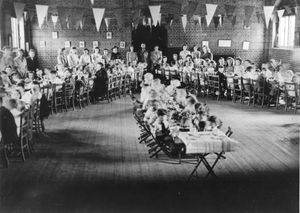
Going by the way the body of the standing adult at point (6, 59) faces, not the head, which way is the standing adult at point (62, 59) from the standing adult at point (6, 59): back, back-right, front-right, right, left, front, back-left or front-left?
left

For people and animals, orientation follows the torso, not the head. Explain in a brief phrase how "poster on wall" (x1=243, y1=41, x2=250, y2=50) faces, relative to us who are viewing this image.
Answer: facing the viewer

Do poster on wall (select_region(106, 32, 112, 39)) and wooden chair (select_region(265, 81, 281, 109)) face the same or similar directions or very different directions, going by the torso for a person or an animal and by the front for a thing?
very different directions

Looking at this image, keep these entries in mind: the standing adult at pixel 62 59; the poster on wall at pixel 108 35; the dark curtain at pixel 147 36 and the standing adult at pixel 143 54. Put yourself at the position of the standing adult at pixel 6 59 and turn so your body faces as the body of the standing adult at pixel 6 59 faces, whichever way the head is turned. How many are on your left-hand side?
4

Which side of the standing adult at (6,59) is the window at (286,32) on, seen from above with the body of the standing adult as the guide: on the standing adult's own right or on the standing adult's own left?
on the standing adult's own left

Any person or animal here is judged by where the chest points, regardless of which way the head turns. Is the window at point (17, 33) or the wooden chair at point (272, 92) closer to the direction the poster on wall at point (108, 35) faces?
the wooden chair

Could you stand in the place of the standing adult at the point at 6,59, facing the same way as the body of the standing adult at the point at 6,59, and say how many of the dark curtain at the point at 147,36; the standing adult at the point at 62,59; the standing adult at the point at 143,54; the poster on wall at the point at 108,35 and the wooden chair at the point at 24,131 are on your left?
4

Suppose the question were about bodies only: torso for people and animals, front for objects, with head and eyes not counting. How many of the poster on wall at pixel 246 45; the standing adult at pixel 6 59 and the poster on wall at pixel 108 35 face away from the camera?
0

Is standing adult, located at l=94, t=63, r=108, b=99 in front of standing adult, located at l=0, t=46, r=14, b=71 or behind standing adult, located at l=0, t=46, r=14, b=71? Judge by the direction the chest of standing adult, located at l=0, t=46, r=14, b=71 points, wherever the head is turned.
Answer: in front
